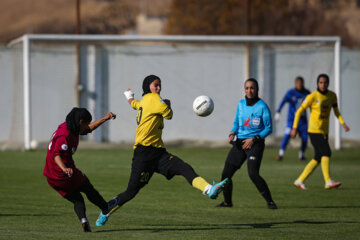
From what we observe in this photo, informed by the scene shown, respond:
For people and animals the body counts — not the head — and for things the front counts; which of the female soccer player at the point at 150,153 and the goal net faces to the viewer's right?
the female soccer player

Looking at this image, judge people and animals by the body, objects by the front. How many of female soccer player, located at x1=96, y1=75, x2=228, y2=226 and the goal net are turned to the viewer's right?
1

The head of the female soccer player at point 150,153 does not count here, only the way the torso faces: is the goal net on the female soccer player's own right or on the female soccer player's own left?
on the female soccer player's own left

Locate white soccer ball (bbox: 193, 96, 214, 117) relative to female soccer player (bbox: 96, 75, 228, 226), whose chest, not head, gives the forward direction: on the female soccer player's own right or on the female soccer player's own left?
on the female soccer player's own left

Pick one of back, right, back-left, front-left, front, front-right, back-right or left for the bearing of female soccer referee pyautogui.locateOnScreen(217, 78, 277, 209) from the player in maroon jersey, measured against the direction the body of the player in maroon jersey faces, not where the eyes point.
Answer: front-left

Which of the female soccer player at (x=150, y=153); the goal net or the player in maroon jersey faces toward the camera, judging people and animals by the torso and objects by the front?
the goal net

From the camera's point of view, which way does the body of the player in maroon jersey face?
to the viewer's right

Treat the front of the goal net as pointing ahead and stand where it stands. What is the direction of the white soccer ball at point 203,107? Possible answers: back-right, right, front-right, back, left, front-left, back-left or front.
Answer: front

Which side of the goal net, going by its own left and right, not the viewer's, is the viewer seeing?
front

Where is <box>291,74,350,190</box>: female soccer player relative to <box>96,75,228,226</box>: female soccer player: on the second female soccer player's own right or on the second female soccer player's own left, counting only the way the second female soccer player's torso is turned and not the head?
on the second female soccer player's own left

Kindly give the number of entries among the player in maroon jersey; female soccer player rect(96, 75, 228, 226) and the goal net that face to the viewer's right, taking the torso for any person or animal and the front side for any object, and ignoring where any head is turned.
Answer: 2

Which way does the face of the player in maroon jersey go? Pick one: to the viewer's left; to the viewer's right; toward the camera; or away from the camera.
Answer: to the viewer's right

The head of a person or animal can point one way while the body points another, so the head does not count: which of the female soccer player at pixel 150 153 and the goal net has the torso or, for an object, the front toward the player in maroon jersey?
the goal net

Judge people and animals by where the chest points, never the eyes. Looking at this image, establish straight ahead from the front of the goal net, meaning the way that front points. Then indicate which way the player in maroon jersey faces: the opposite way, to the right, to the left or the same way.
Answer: to the left

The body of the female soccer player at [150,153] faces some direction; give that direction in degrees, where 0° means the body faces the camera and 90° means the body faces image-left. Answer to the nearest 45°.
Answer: approximately 270°

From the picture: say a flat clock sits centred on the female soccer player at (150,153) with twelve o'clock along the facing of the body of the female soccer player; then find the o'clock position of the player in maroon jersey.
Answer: The player in maroon jersey is roughly at 5 o'clock from the female soccer player.
